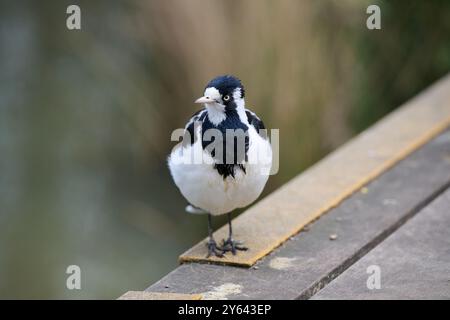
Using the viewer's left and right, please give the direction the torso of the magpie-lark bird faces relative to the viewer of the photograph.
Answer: facing the viewer
